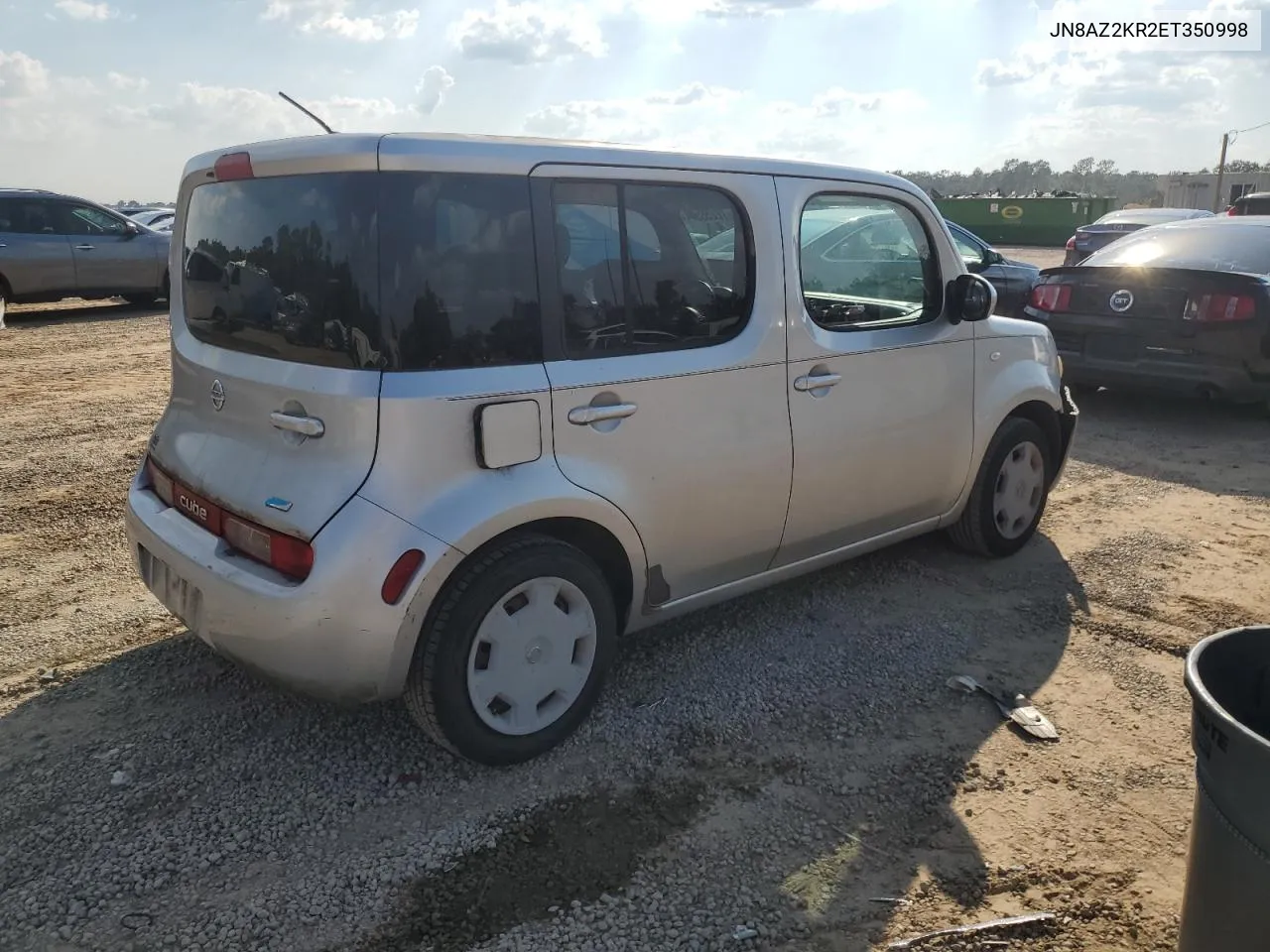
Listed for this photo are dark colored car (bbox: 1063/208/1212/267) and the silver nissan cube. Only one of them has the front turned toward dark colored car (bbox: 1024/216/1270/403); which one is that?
the silver nissan cube

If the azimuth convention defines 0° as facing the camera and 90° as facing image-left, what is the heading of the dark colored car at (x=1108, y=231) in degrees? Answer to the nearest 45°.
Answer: approximately 225°

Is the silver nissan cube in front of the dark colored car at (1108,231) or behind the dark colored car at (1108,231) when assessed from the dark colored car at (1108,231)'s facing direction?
behind

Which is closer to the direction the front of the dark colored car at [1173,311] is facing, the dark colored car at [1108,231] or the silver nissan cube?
the dark colored car

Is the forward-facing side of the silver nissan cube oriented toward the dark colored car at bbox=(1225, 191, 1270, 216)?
yes

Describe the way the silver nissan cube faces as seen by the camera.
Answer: facing away from the viewer and to the right of the viewer

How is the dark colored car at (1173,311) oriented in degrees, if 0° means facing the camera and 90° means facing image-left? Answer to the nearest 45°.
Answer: approximately 225°

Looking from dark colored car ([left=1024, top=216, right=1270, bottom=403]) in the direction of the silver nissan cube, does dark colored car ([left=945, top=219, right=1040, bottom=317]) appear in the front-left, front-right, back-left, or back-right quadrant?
back-right

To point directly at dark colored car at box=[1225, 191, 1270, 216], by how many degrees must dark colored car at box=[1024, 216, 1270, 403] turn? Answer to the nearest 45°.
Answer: approximately 45° to its left

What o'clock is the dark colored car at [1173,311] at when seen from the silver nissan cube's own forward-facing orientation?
The dark colored car is roughly at 12 o'clock from the silver nissan cube.

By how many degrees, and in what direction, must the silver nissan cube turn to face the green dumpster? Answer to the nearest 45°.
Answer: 0° — it already faces it

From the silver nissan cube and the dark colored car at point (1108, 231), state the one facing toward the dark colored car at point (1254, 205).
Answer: the silver nissan cube
